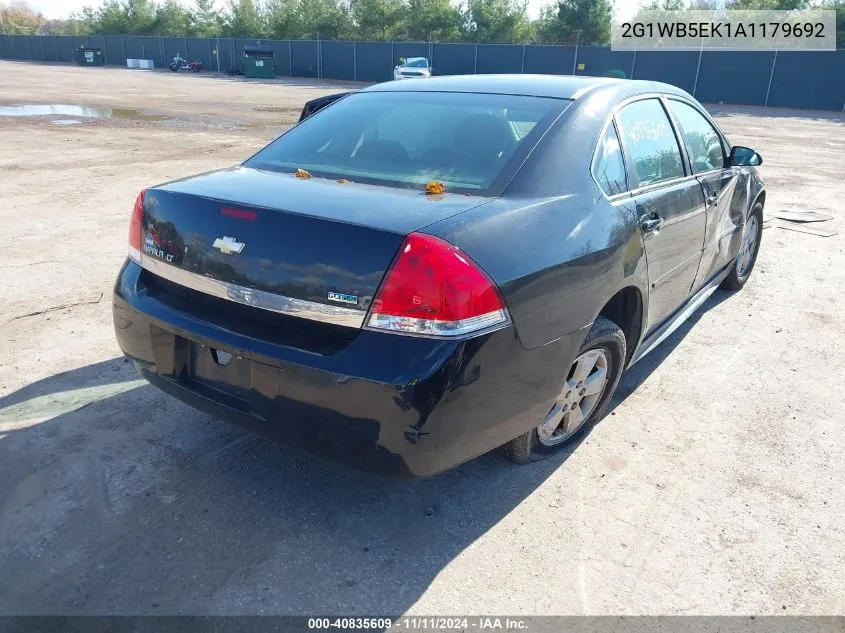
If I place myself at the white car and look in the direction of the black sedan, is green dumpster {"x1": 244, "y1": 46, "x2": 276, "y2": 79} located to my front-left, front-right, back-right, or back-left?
back-right

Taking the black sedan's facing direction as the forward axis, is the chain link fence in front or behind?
in front

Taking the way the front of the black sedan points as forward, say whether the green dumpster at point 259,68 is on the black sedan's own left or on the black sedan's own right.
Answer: on the black sedan's own left

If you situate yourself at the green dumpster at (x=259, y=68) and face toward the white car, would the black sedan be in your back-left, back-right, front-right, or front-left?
front-right

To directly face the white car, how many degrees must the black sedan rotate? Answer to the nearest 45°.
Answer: approximately 45° to its left

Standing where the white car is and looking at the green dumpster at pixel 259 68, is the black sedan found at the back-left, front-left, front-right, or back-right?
back-left

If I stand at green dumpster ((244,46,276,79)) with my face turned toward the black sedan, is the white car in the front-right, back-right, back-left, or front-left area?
front-left

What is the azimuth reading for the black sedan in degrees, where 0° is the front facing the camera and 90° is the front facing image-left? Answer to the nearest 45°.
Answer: approximately 225°
